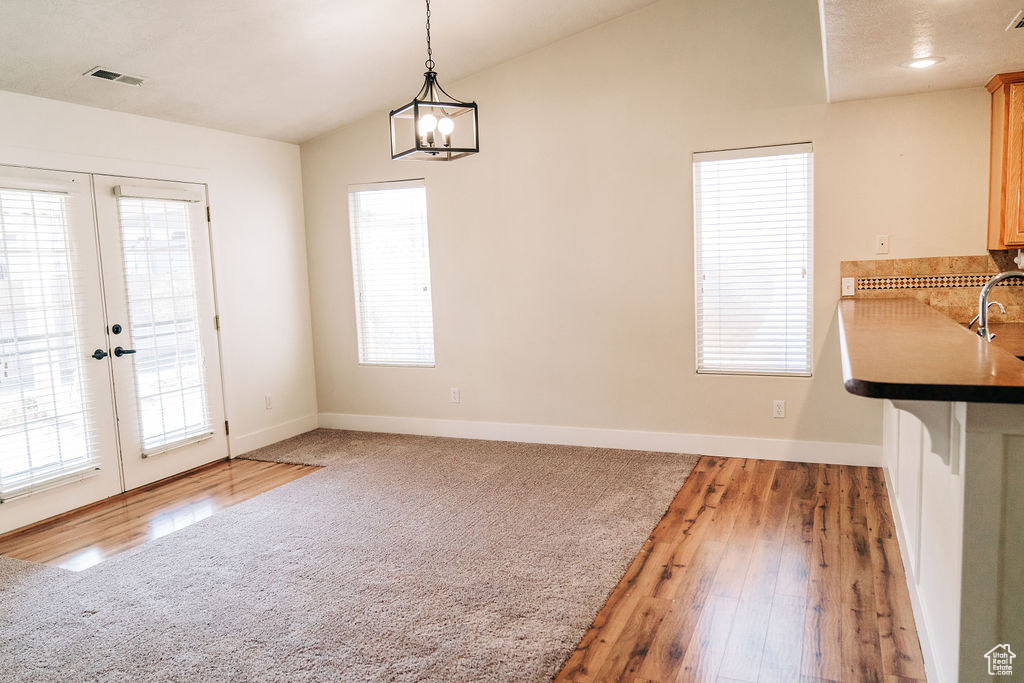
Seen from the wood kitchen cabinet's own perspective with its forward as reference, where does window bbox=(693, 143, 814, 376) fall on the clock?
The window is roughly at 3 o'clock from the wood kitchen cabinet.

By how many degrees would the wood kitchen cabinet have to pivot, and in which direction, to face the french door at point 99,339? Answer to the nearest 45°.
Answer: approximately 45° to its right

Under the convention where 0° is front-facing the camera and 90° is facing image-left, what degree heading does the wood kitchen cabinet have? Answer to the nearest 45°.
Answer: approximately 0°

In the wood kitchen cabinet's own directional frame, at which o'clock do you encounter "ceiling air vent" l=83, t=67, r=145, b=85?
The ceiling air vent is roughly at 2 o'clock from the wood kitchen cabinet.

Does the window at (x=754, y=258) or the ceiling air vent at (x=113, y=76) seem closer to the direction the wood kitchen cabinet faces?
the ceiling air vent

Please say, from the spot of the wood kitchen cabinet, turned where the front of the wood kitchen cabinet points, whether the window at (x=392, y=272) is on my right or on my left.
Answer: on my right

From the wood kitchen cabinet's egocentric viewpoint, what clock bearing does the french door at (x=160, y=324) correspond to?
The french door is roughly at 2 o'clock from the wood kitchen cabinet.
